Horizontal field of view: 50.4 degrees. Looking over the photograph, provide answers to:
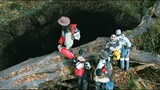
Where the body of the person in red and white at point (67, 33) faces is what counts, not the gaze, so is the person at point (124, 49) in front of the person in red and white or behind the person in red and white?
in front

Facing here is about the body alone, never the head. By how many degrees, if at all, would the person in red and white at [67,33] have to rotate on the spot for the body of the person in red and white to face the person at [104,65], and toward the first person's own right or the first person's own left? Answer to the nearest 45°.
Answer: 0° — they already face them

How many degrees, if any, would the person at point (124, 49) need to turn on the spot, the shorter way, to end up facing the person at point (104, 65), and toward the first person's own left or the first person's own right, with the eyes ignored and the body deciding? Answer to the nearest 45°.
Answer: approximately 45° to the first person's own left

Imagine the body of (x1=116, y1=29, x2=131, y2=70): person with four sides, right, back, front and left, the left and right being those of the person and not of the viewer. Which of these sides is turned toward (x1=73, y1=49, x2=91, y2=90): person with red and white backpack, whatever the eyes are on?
front

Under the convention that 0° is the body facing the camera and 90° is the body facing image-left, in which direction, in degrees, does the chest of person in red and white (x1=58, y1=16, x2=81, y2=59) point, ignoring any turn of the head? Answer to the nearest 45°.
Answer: approximately 45°

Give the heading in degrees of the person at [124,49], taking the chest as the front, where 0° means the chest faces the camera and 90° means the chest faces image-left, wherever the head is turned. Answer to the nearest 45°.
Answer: approximately 90°
